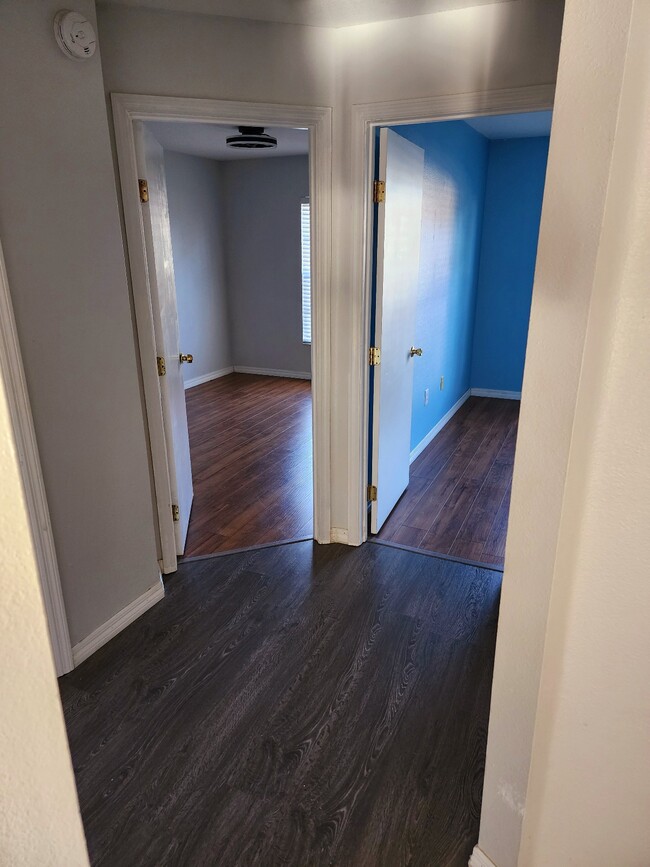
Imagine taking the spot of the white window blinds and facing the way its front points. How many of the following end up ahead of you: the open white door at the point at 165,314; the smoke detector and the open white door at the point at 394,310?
3

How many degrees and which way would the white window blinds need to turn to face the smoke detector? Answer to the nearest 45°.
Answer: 0° — it already faces it

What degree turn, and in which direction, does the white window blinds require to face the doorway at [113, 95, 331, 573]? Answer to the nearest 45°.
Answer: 0° — it already faces it

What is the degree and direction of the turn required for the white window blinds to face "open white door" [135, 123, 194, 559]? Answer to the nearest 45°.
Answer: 0° — it already faces it

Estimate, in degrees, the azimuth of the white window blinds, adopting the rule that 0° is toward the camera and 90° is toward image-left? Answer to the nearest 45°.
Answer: approximately 0°
